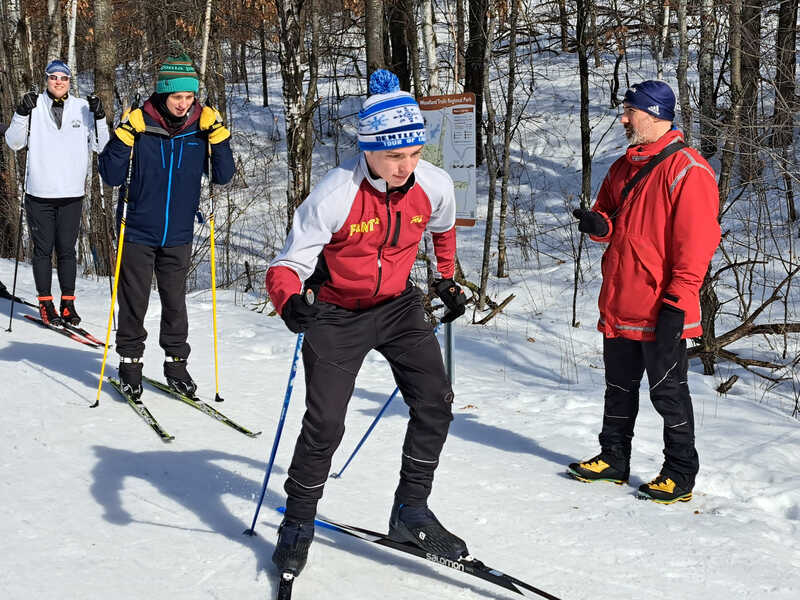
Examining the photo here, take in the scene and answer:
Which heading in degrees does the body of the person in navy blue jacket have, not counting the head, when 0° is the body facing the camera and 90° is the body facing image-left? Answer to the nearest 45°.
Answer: approximately 0°

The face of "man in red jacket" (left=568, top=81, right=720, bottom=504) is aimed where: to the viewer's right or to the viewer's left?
to the viewer's left

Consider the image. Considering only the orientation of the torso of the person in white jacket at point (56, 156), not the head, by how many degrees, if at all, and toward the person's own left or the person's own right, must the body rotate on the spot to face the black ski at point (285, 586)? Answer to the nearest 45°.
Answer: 0° — they already face it

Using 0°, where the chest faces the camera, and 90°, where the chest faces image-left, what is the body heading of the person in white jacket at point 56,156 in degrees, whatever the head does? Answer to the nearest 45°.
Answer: approximately 0°

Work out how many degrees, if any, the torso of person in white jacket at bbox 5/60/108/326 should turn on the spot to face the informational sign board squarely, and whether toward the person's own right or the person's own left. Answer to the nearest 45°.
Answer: approximately 90° to the person's own left

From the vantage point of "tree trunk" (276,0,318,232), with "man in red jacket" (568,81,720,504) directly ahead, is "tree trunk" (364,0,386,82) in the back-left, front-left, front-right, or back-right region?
back-left

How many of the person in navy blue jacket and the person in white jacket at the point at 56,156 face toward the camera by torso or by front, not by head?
2

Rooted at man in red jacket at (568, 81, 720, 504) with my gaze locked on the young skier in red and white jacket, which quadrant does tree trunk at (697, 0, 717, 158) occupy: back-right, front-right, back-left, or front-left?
back-right

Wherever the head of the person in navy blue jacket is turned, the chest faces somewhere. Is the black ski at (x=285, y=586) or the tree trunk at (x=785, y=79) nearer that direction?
the black ski

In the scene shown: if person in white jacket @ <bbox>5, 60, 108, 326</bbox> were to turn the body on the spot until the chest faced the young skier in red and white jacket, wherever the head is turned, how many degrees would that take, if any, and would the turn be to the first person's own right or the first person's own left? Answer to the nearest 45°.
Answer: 0° — they already face them

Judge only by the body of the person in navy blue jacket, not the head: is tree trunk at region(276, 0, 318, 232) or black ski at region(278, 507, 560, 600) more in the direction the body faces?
the black ski

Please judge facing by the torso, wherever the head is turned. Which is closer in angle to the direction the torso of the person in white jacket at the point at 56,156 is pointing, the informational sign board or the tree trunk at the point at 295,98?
the informational sign board
